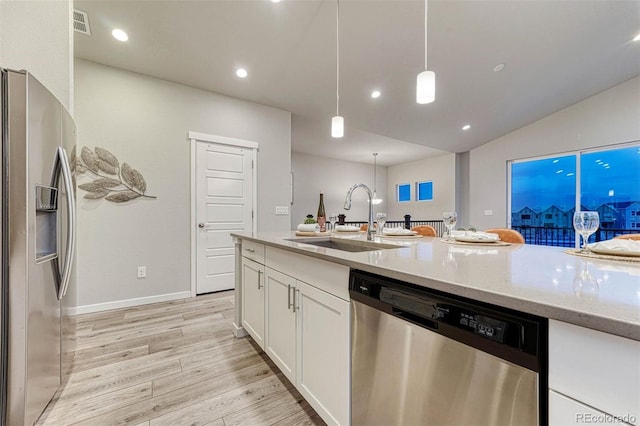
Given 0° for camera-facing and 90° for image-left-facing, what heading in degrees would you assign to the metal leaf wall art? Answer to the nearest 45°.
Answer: approximately 0°

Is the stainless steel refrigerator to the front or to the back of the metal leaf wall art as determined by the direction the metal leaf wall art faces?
to the front

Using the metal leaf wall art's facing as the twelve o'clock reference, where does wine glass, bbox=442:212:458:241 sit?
The wine glass is roughly at 11 o'clock from the metal leaf wall art.

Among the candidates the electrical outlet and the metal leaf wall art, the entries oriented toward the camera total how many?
2

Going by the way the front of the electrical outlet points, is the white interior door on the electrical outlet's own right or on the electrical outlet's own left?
on the electrical outlet's own left

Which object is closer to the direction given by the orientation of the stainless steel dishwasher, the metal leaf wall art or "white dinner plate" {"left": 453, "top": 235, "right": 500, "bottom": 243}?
the metal leaf wall art

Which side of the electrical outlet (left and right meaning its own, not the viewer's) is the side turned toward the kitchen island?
front

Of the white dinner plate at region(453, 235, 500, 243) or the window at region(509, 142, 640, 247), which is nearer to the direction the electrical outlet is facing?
the white dinner plate

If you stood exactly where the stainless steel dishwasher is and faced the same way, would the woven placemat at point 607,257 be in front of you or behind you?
behind

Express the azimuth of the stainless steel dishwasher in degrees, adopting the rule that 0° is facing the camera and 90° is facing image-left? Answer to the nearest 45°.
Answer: approximately 45°

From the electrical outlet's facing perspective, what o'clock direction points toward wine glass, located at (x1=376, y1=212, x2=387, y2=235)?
The wine glass is roughly at 11 o'clock from the electrical outlet.

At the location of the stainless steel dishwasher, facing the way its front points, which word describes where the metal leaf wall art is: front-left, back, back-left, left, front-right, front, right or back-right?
front-right
